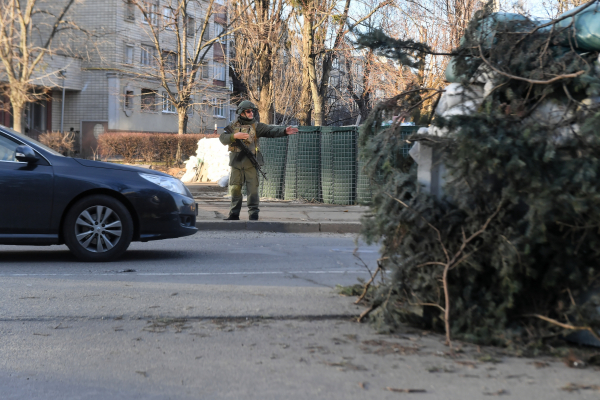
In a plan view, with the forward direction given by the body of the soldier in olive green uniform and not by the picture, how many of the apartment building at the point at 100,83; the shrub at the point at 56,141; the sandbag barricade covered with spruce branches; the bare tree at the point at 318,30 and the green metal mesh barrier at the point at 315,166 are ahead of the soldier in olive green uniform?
1

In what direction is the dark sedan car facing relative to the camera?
to the viewer's right

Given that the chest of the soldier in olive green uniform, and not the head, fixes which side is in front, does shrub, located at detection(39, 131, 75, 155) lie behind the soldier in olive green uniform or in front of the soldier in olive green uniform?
behind

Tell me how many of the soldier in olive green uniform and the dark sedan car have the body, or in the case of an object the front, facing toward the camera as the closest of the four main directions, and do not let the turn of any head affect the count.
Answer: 1

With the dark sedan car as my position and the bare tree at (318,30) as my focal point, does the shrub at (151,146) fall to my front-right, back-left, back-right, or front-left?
front-left

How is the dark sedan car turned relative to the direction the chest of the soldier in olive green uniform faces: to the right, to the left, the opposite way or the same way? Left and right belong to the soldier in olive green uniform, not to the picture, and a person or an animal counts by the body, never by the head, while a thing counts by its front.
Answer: to the left

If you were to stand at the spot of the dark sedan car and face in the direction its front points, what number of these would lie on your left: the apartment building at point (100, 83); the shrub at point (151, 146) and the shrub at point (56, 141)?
3

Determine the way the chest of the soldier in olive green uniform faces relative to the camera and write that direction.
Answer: toward the camera

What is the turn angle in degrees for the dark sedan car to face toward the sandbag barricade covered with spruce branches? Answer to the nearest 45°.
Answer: approximately 45° to its right

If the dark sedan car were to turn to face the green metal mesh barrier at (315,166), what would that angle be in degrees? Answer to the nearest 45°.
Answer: approximately 45° to its left

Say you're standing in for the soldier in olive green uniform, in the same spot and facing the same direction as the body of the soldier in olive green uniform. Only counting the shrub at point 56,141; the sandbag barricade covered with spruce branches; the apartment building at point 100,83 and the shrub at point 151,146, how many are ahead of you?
1

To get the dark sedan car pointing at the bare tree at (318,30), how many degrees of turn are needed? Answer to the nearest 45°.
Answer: approximately 45° to its left

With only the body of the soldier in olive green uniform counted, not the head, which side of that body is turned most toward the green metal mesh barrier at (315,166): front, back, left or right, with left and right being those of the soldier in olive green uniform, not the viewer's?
back
